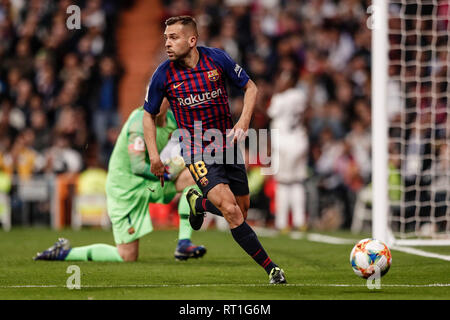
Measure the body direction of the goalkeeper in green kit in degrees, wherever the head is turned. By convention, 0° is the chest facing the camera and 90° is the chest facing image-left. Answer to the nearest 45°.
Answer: approximately 270°

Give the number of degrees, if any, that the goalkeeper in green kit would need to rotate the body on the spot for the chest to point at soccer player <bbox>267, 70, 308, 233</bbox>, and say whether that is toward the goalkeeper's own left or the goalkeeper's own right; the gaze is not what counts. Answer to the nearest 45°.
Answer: approximately 45° to the goalkeeper's own left

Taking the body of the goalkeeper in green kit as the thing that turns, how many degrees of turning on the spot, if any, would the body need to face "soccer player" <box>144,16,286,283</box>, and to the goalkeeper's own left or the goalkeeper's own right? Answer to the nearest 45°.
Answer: approximately 90° to the goalkeeper's own right

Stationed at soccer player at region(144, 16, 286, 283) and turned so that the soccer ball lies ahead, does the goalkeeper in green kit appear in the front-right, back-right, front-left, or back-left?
back-left

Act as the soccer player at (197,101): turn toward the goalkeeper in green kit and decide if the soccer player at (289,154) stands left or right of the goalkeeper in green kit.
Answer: right

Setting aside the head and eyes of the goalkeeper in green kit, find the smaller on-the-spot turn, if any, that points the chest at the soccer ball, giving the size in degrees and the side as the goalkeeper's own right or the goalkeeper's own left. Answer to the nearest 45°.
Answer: approximately 45° to the goalkeeper's own right
